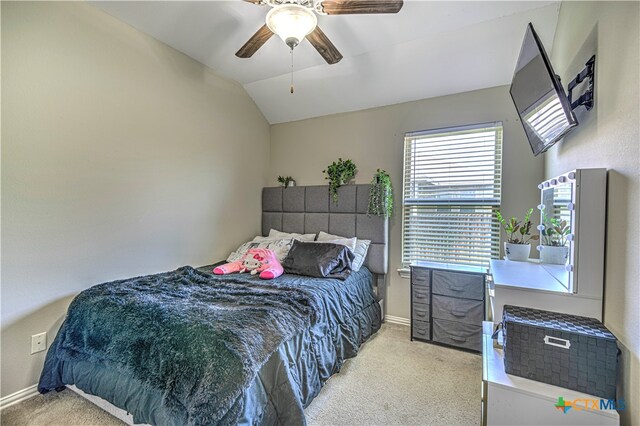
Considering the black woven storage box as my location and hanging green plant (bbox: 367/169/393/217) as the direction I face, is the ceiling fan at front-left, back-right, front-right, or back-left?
front-left

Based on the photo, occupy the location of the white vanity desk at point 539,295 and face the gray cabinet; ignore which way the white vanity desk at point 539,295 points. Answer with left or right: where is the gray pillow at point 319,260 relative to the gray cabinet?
left

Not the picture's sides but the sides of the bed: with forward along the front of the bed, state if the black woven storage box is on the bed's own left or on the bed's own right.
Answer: on the bed's own left

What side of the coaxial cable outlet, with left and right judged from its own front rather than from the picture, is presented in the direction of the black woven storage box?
front

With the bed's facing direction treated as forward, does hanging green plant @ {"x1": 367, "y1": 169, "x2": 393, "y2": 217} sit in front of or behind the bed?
behind

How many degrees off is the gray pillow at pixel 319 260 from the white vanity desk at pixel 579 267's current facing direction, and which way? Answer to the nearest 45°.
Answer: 0° — it already faces it

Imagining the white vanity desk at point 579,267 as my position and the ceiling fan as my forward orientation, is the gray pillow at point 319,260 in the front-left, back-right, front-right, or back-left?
front-right

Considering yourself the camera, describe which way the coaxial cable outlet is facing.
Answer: facing the viewer and to the right of the viewer

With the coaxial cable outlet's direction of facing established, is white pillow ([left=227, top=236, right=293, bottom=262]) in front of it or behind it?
in front

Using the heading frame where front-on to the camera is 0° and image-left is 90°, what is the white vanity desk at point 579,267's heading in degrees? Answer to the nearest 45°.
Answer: approximately 90°
